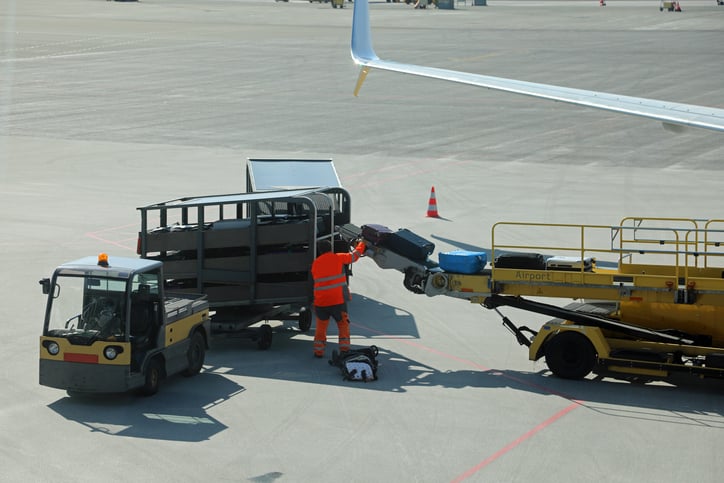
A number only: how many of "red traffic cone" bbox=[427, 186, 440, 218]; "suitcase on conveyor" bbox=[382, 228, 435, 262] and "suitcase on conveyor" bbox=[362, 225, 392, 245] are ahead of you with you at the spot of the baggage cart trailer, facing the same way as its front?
0

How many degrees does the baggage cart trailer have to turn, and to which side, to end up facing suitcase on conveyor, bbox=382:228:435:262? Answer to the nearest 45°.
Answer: approximately 135° to its left

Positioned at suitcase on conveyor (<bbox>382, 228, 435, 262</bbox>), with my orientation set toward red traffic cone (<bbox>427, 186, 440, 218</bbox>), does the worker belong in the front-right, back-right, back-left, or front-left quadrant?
back-left

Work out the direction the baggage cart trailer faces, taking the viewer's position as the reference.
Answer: facing the viewer and to the left of the viewer

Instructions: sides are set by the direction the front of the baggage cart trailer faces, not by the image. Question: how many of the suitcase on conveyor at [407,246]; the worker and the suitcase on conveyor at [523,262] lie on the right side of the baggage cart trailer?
0

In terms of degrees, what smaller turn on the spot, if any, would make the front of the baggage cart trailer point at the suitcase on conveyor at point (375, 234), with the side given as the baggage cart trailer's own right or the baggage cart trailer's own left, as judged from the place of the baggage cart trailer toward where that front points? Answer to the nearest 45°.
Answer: approximately 135° to the baggage cart trailer's own left

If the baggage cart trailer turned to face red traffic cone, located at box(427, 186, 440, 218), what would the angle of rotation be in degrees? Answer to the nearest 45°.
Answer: approximately 180°

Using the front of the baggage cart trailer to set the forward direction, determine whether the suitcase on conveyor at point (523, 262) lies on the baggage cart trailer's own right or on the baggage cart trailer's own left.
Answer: on the baggage cart trailer's own left

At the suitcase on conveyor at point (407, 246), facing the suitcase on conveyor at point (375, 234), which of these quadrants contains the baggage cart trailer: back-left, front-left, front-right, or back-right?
front-left

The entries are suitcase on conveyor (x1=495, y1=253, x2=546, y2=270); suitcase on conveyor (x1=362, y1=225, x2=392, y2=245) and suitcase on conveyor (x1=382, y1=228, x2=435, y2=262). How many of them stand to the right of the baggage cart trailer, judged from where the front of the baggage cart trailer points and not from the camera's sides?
0
